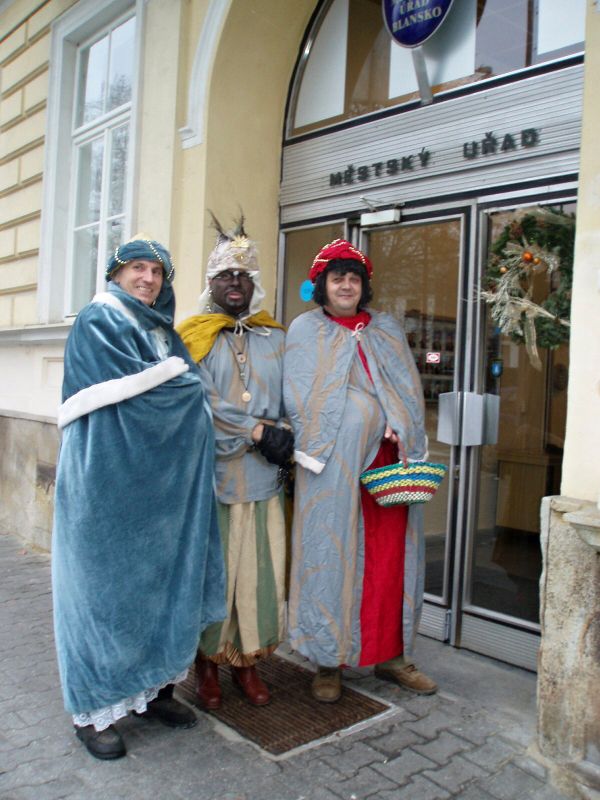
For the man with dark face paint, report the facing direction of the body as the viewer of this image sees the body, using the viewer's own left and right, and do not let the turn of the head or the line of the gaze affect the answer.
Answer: facing the viewer

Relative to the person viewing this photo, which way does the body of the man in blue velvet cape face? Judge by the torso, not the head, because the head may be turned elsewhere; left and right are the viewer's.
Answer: facing the viewer and to the right of the viewer

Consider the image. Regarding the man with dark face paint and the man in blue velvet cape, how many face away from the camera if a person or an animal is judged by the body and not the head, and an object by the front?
0

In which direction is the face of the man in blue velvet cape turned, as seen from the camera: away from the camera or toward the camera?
toward the camera

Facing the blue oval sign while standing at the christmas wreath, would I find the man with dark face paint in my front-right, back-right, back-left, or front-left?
front-left

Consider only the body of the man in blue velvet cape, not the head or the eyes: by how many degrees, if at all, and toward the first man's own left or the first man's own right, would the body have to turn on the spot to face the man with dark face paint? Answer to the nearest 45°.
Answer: approximately 90° to the first man's own left

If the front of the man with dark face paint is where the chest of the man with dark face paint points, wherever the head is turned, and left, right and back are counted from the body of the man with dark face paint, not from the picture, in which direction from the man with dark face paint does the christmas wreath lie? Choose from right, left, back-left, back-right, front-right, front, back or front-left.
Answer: left
